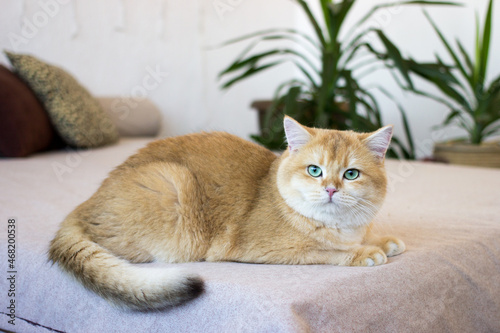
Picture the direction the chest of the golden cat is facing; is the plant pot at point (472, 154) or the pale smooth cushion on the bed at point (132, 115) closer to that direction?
the plant pot

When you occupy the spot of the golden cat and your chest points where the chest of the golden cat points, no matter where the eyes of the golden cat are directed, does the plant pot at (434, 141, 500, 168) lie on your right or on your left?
on your left

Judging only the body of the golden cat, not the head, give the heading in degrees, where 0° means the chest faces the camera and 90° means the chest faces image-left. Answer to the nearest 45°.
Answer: approximately 270°

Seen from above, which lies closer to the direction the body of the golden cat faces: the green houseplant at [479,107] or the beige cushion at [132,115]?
the green houseplant

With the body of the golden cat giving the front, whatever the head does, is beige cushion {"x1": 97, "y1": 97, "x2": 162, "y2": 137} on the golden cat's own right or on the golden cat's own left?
on the golden cat's own left

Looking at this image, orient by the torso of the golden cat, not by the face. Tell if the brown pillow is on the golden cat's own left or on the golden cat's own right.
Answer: on the golden cat's own left

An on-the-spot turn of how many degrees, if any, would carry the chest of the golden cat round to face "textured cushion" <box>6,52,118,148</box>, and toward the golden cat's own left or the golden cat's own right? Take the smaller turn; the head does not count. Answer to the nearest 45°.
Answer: approximately 135° to the golden cat's own left

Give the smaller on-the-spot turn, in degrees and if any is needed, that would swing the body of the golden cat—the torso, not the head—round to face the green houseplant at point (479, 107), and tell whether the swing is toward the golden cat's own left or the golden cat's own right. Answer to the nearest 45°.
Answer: approximately 45° to the golden cat's own left

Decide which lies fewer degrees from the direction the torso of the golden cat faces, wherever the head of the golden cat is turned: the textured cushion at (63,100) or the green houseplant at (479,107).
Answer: the green houseplant

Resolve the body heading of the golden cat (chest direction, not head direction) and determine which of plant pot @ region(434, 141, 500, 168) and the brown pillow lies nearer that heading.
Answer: the plant pot
